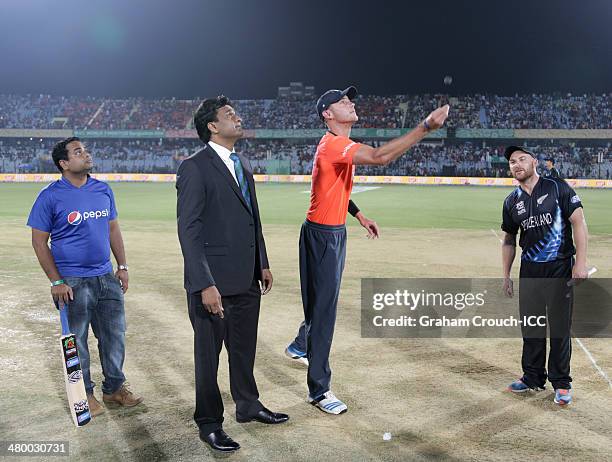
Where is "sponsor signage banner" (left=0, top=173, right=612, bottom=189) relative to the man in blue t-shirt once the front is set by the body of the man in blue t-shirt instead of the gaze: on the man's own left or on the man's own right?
on the man's own left

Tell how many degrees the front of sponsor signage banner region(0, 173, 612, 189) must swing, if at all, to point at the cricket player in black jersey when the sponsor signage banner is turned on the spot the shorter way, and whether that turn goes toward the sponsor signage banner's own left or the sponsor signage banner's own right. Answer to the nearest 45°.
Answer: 0° — it already faces them

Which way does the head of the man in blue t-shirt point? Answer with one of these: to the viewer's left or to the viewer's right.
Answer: to the viewer's right

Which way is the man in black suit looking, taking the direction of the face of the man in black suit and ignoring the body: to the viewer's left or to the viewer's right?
to the viewer's right

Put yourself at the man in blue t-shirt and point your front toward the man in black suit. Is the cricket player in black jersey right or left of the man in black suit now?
left

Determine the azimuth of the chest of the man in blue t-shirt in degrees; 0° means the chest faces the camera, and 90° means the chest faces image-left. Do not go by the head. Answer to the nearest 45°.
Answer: approximately 315°

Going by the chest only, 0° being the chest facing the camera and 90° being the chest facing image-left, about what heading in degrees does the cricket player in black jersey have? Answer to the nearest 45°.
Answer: approximately 45°

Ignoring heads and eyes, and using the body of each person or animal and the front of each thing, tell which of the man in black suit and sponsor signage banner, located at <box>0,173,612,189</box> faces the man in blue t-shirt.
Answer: the sponsor signage banner
